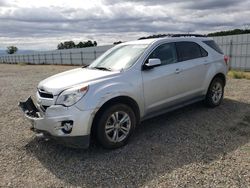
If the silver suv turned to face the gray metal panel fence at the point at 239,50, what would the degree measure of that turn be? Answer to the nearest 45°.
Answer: approximately 180°

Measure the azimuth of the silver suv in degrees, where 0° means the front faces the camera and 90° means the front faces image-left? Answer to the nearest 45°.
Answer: approximately 45°
